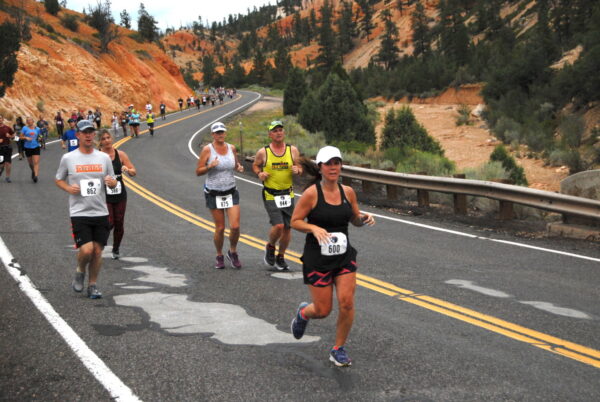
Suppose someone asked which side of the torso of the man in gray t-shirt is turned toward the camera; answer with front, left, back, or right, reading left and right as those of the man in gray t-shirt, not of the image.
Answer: front

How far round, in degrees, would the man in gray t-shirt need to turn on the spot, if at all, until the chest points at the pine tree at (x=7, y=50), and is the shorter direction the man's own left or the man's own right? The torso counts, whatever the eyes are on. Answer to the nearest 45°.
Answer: approximately 180°

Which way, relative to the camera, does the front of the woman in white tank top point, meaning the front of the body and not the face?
toward the camera

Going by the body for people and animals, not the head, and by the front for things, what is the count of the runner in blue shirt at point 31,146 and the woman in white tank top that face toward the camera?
2

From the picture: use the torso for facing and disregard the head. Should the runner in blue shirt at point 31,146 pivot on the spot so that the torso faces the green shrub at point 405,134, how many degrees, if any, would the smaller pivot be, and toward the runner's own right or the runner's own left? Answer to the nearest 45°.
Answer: approximately 90° to the runner's own left

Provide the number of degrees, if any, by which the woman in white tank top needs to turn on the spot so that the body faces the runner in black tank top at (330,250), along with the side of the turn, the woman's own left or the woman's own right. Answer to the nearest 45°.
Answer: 0° — they already face them

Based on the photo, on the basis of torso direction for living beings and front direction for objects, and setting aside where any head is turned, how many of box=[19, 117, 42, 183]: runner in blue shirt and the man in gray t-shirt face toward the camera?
2

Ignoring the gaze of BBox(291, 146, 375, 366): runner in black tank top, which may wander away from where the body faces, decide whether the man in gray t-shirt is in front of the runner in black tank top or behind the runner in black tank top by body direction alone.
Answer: behind

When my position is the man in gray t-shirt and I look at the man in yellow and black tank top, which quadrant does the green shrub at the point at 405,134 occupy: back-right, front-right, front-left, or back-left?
front-left

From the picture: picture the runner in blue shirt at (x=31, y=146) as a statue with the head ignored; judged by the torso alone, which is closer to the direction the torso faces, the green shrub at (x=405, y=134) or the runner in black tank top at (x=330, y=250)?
the runner in black tank top

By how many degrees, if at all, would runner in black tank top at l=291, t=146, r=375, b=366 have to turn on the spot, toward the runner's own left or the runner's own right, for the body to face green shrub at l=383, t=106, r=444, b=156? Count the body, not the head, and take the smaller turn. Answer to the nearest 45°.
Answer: approximately 135° to the runner's own left

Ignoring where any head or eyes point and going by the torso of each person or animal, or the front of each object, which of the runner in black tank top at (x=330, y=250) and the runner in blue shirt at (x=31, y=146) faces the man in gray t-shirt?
the runner in blue shirt

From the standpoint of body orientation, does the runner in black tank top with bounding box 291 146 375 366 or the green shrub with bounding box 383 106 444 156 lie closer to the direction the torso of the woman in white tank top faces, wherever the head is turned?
the runner in black tank top

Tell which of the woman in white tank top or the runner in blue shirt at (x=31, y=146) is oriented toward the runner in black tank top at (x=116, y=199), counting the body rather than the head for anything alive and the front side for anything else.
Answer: the runner in blue shirt

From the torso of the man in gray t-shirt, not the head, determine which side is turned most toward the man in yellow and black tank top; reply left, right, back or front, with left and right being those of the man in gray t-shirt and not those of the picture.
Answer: left

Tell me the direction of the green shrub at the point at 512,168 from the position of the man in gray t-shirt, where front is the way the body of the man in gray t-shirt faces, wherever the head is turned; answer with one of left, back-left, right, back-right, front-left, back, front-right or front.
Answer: back-left
